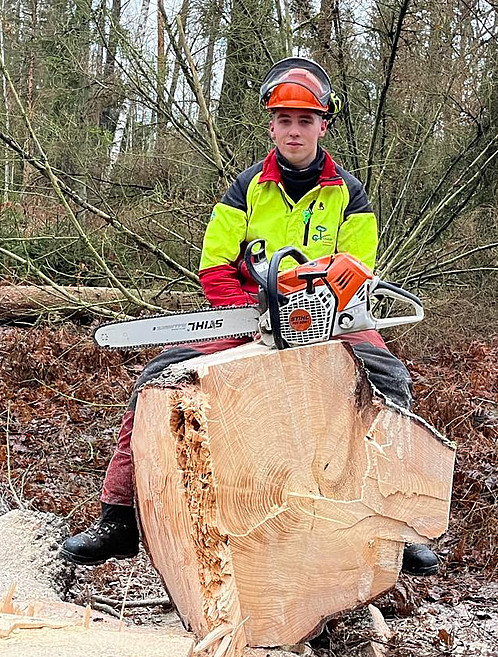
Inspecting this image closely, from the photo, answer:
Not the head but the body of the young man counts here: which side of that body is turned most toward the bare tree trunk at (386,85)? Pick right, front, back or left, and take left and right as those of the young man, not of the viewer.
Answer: back

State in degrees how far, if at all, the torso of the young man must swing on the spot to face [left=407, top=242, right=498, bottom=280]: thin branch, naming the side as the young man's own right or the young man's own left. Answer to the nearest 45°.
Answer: approximately 135° to the young man's own left

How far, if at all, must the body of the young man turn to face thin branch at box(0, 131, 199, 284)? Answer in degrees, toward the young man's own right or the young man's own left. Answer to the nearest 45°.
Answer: approximately 135° to the young man's own right

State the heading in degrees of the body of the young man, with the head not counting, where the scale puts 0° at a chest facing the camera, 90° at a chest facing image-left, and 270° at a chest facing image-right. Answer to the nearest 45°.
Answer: approximately 0°

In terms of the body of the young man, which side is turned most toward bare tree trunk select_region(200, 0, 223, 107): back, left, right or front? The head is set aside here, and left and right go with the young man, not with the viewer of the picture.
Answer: back

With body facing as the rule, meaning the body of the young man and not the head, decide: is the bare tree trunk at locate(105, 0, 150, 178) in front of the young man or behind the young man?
behind
